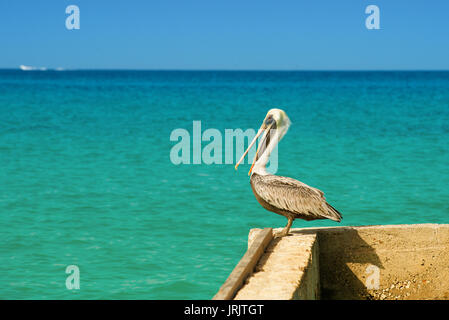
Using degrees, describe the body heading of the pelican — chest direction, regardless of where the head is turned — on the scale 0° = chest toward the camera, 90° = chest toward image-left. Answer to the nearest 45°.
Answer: approximately 90°
